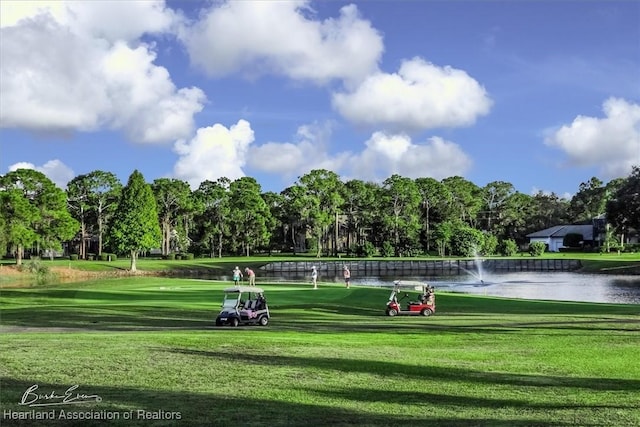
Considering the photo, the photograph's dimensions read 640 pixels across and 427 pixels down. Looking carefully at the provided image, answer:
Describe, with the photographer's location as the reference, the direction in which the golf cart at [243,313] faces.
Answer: facing the viewer and to the left of the viewer
